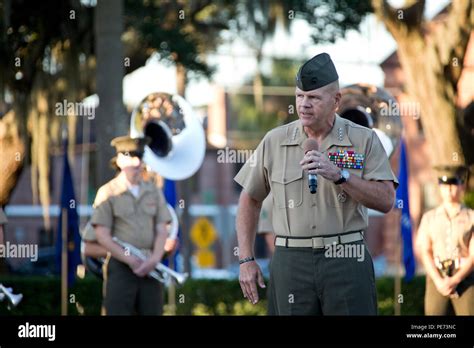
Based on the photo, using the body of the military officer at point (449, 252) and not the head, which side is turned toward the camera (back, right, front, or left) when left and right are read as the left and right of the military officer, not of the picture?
front

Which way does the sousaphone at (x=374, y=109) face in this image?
toward the camera

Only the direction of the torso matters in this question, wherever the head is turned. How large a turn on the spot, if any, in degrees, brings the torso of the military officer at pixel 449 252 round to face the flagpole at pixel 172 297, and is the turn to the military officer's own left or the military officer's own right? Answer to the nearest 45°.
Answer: approximately 135° to the military officer's own right

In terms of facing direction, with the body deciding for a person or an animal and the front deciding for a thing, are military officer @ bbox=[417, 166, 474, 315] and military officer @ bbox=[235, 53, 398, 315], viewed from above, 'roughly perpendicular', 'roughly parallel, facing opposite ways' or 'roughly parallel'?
roughly parallel

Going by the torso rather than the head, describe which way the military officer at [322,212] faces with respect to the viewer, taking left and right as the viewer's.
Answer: facing the viewer

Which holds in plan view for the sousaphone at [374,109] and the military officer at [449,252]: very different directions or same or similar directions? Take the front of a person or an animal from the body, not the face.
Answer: same or similar directions

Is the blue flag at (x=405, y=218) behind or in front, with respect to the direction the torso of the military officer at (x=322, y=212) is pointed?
behind

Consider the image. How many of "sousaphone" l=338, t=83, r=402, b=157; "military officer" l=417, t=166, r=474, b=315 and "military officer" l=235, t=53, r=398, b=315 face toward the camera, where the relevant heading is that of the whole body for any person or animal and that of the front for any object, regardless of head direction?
3

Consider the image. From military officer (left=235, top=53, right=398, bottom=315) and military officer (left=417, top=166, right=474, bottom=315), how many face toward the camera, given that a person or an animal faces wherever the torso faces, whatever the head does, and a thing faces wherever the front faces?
2
